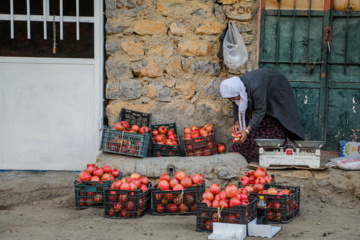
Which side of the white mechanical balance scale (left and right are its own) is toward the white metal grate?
right

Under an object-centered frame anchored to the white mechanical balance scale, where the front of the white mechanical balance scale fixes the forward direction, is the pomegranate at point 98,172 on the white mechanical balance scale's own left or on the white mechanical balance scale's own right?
on the white mechanical balance scale's own right

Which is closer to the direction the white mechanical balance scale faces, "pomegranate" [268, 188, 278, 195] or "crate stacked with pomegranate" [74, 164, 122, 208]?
the pomegranate

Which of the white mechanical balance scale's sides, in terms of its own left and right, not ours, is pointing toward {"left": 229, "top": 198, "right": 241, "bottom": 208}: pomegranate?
front

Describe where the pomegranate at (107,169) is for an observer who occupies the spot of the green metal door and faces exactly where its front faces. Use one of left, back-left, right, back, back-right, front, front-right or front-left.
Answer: front-right

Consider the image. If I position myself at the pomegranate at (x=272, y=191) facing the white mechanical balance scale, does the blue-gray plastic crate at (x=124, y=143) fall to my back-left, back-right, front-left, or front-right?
front-left

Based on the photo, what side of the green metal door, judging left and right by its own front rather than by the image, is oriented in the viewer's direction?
front

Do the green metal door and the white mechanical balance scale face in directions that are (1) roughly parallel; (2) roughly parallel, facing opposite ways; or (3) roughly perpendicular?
roughly parallel

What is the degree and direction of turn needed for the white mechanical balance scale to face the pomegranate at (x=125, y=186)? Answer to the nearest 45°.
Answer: approximately 45° to its right

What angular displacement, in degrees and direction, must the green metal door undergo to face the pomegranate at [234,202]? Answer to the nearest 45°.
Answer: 0° — it already faces it

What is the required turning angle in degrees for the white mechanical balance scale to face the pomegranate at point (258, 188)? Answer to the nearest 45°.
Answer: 0° — it already faces it

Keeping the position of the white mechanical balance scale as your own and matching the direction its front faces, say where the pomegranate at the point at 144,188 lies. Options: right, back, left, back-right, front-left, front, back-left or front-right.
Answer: front-right

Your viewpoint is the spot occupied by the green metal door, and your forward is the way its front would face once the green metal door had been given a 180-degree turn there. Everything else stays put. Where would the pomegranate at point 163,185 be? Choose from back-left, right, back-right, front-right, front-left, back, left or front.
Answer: back-left

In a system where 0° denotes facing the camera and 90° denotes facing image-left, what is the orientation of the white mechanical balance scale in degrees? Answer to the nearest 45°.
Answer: approximately 0°

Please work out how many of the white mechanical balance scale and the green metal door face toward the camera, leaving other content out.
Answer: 2

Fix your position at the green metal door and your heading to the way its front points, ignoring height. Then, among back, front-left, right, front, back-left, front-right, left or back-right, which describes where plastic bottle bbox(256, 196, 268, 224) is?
front

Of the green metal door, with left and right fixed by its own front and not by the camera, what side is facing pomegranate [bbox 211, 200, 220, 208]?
front
